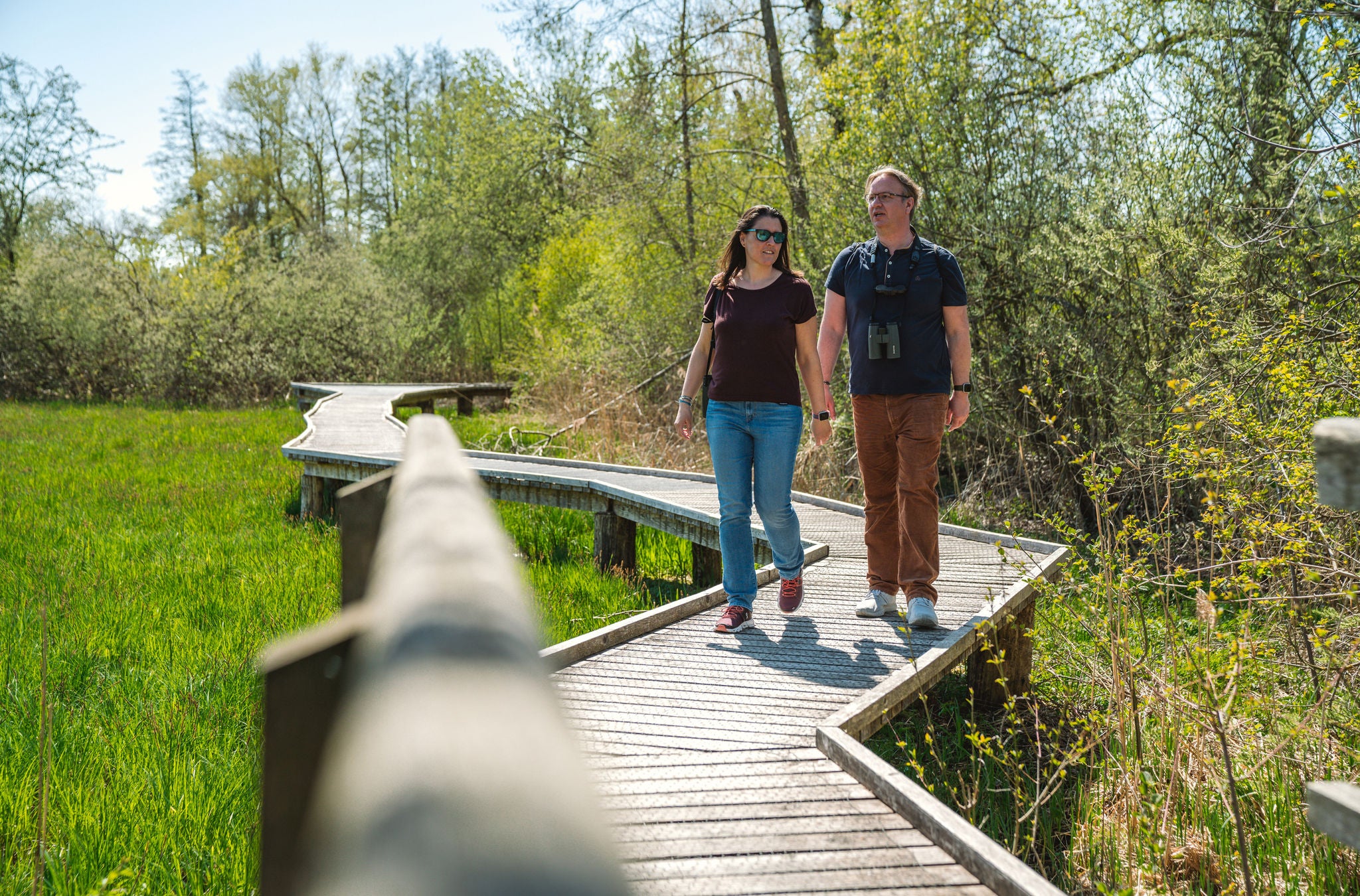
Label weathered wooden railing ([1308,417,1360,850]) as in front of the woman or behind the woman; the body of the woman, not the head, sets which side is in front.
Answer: in front

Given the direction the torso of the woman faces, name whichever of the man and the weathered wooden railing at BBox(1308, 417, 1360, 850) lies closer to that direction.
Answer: the weathered wooden railing

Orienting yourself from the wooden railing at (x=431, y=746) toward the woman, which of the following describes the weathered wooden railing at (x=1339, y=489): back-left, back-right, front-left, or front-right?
front-right

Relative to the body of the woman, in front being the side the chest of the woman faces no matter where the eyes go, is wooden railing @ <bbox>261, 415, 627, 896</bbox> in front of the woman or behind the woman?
in front

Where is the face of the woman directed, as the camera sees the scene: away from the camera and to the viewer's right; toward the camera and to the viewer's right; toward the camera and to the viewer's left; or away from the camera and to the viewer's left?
toward the camera and to the viewer's right

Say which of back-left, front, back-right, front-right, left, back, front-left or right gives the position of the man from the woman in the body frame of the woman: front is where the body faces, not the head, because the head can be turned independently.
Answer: left

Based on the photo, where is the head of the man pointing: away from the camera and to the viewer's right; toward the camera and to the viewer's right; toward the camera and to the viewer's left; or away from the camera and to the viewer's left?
toward the camera and to the viewer's left

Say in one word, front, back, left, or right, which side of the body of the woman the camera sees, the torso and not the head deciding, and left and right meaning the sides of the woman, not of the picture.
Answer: front
